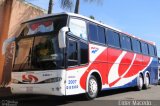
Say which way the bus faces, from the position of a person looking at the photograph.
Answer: facing the viewer and to the left of the viewer

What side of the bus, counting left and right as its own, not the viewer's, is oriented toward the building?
right
